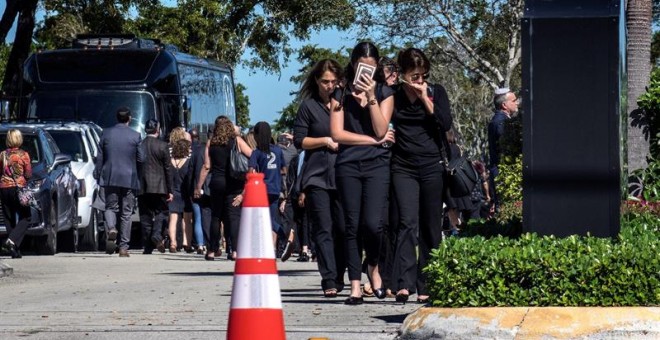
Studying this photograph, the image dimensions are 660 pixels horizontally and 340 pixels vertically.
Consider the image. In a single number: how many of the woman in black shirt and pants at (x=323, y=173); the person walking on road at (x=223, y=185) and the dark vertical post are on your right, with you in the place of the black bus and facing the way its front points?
0

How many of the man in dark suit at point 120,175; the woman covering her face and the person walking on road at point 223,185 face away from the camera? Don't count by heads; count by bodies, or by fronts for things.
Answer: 2

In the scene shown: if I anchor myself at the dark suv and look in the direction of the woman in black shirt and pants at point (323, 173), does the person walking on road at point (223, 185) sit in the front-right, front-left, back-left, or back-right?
front-left

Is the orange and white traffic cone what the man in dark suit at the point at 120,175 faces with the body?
no

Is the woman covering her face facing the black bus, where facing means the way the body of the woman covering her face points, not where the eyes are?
no

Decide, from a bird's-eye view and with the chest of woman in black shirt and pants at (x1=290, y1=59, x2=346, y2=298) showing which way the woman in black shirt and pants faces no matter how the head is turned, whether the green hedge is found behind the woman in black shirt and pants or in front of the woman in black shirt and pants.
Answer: in front

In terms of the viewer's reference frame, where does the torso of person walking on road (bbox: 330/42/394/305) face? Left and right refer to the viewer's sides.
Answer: facing the viewer

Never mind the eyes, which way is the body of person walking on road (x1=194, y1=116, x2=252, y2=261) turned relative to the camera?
away from the camera

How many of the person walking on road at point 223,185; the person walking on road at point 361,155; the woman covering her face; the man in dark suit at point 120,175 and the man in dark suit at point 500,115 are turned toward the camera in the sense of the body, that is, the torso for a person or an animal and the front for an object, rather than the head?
2

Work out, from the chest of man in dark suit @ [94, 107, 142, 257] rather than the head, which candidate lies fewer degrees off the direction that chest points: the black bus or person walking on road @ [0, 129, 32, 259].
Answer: the black bus

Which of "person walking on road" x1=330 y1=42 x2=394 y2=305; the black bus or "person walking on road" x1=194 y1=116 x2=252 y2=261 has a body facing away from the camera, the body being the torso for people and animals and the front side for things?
"person walking on road" x1=194 y1=116 x2=252 y2=261

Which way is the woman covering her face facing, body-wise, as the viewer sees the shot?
toward the camera
